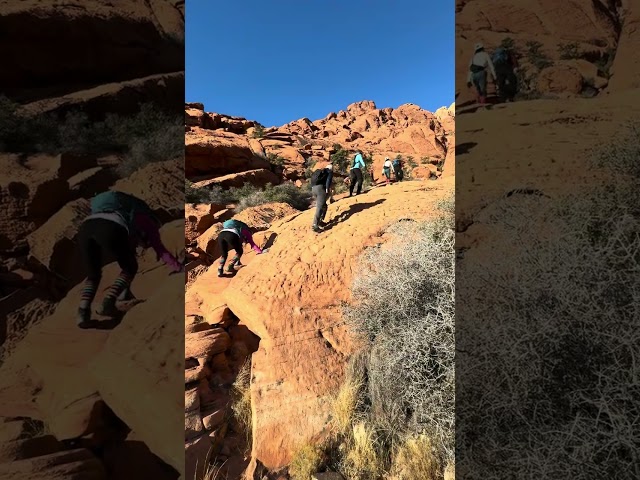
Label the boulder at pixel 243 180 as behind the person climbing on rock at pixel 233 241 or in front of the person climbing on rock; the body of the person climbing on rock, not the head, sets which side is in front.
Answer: in front

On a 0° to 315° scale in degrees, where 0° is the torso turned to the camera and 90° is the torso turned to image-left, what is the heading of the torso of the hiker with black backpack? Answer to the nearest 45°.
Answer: approximately 225°

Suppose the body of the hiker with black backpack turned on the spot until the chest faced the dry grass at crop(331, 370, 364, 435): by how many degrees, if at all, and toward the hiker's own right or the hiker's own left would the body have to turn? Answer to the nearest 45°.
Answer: approximately 135° to the hiker's own right

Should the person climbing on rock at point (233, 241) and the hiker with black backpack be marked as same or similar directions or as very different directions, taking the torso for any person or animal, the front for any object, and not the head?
same or similar directions

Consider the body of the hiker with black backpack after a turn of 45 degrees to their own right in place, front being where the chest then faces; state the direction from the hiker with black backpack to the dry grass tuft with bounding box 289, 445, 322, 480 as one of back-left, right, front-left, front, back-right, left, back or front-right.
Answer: right
